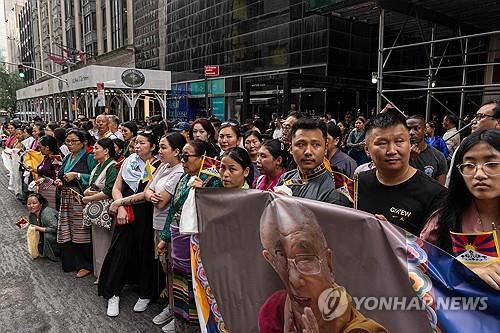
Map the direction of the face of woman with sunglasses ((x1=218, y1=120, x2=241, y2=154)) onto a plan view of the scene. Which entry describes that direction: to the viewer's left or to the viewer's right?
to the viewer's left

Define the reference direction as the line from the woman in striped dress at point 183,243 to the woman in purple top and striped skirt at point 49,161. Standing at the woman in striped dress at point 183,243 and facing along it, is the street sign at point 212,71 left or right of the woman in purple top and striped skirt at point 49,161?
right

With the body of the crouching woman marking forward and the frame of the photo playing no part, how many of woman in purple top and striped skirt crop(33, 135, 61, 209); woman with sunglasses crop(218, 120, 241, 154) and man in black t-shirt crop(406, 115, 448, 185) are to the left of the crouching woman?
2

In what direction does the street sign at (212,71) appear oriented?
toward the camera

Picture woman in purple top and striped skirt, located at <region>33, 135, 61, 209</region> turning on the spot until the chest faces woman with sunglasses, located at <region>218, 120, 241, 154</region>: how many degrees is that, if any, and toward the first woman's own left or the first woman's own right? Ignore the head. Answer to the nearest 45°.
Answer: approximately 135° to the first woman's own left

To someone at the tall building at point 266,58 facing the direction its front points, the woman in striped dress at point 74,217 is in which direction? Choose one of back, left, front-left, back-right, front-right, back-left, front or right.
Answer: front-left

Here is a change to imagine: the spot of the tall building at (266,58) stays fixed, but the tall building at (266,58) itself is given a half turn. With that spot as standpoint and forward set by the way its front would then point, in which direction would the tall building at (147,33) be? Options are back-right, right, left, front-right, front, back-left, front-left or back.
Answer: left

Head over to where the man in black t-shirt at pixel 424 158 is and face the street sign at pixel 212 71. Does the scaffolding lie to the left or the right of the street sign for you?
right

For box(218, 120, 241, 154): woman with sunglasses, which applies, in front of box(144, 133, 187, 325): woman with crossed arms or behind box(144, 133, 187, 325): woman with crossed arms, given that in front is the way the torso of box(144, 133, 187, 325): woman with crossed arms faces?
behind

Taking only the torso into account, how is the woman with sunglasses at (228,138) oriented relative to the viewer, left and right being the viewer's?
facing the viewer and to the left of the viewer
